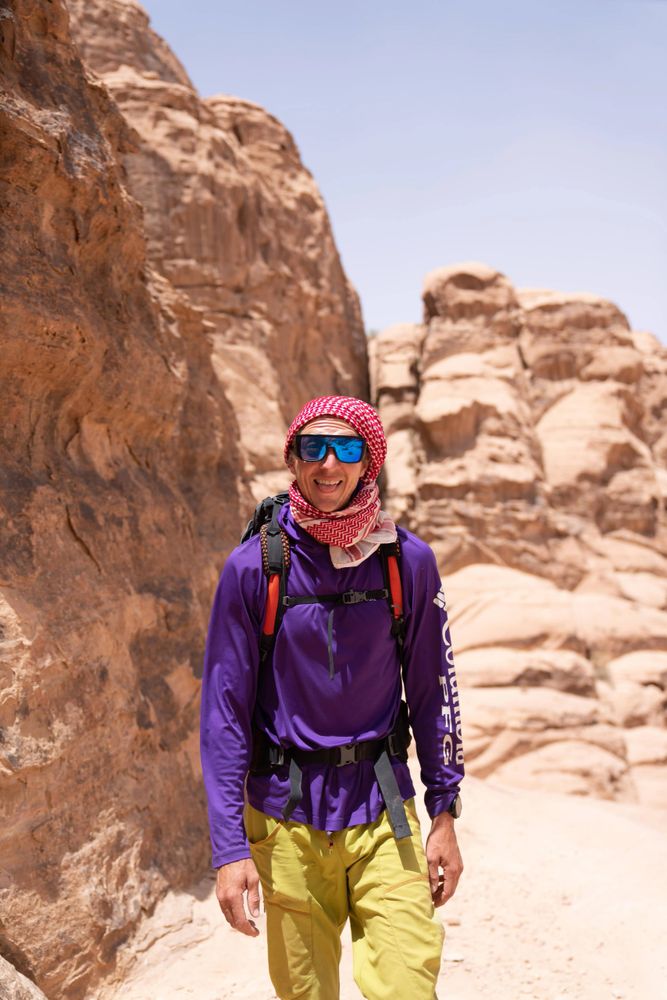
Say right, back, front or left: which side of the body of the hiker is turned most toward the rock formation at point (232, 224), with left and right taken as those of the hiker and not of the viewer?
back

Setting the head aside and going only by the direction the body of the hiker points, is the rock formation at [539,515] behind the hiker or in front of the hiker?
behind

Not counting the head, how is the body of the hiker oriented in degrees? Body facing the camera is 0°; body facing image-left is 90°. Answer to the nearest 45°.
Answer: approximately 0°
